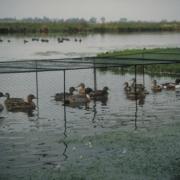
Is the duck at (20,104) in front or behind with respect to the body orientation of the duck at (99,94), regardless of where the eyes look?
behind

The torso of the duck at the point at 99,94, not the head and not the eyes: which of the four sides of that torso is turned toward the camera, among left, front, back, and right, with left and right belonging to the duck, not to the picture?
right

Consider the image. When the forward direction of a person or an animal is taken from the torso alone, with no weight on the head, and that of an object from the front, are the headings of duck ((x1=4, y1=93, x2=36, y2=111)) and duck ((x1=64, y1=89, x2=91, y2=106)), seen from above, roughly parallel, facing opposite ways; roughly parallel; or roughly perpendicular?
roughly parallel

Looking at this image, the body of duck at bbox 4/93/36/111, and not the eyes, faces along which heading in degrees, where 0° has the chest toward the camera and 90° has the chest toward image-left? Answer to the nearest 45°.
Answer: approximately 270°

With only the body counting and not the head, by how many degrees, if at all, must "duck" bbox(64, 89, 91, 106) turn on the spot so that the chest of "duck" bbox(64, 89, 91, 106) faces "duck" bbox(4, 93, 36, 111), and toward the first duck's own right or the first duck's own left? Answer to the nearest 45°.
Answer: approximately 135° to the first duck's own right

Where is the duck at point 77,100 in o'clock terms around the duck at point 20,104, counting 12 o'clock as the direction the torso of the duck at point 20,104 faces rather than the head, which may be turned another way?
the duck at point 77,100 is roughly at 11 o'clock from the duck at point 20,104.

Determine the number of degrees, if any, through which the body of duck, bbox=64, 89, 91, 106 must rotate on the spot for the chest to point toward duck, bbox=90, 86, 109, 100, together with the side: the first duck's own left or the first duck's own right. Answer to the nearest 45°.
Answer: approximately 45° to the first duck's own left

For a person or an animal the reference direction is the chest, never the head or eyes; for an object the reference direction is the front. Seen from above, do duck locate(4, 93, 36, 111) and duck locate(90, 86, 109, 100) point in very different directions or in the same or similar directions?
same or similar directions

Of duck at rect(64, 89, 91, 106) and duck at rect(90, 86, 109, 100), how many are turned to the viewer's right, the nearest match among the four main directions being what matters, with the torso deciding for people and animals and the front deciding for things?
2

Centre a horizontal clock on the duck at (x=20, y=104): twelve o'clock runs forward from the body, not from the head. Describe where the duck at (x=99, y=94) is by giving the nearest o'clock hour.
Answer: the duck at (x=99, y=94) is roughly at 11 o'clock from the duck at (x=20, y=104).
